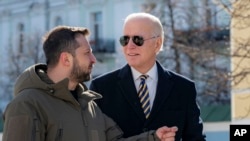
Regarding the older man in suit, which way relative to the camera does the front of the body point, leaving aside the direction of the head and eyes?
toward the camera

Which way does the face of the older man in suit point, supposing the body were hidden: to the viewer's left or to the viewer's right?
to the viewer's left
